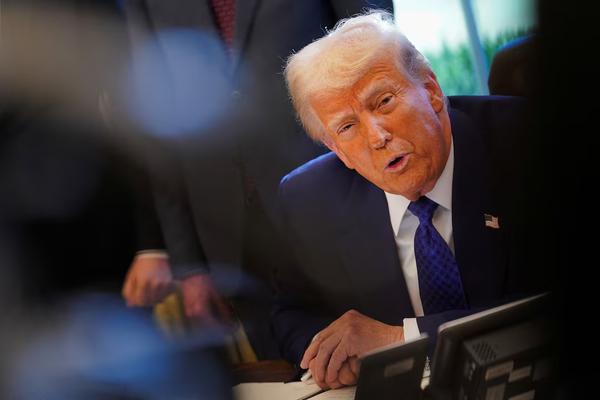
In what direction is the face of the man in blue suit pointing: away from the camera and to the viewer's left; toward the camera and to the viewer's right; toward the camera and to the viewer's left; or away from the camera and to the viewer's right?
toward the camera and to the viewer's left

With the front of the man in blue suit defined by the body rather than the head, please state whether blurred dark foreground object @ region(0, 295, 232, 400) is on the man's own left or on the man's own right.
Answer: on the man's own right

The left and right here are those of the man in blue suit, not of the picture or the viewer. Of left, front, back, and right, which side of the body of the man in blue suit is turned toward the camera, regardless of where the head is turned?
front
